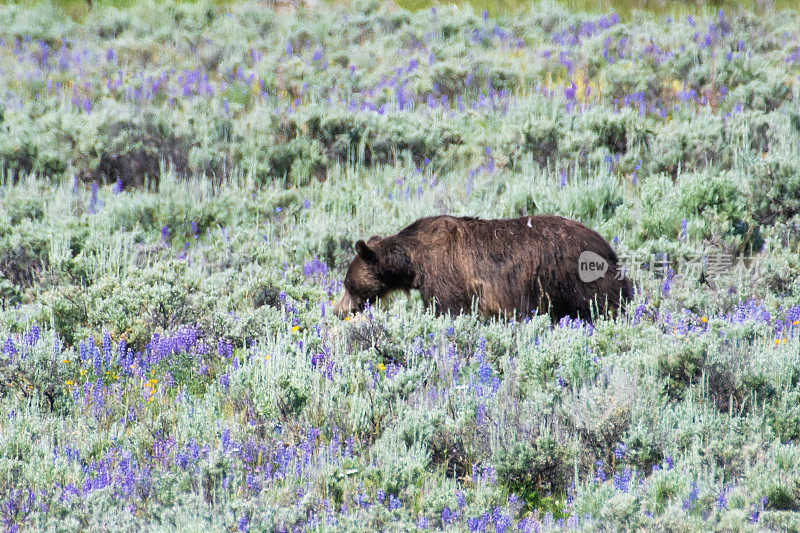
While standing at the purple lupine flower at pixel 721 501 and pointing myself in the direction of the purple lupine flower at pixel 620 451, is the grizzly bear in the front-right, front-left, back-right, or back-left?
front-right

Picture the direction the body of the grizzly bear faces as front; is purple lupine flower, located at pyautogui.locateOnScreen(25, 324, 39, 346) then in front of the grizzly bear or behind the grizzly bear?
in front

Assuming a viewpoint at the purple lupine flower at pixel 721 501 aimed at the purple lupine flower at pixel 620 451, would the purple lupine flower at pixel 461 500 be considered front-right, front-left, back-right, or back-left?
front-left

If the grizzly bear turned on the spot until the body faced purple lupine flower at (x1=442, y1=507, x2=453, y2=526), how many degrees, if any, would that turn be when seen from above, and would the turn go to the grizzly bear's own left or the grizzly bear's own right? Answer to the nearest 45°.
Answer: approximately 90° to the grizzly bear's own left

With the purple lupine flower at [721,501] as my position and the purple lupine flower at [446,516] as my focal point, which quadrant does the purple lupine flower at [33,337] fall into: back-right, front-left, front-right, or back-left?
front-right

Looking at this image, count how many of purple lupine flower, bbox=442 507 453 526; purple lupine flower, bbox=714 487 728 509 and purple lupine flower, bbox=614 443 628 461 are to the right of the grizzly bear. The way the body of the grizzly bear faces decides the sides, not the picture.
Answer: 0

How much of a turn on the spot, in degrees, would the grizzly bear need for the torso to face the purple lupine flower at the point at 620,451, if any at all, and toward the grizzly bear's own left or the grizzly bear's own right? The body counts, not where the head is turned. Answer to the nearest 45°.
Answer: approximately 90° to the grizzly bear's own left

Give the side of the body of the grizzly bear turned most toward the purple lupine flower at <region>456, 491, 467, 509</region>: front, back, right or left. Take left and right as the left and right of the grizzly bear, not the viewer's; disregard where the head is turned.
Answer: left

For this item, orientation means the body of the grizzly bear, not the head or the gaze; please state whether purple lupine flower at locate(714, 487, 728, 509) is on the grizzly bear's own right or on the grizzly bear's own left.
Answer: on the grizzly bear's own left

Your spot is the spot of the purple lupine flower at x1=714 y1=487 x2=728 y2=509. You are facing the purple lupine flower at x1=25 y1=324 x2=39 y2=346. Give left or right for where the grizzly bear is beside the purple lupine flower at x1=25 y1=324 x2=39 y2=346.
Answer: right

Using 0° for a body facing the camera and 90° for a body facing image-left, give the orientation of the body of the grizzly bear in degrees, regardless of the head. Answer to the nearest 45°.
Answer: approximately 90°
